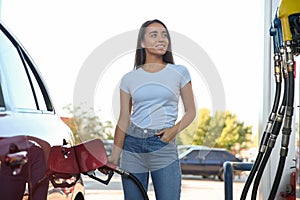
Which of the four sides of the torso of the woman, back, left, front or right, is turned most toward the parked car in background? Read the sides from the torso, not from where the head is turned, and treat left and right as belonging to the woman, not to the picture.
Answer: back

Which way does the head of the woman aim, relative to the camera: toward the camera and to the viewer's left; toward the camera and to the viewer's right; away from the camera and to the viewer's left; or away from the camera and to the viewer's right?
toward the camera and to the viewer's right

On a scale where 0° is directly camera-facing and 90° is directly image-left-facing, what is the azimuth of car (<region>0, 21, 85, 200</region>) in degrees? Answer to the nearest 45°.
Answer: approximately 45°

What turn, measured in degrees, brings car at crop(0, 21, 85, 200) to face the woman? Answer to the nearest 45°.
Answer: approximately 180°

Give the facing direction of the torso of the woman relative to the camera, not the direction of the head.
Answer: toward the camera

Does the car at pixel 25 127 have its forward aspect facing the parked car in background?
no

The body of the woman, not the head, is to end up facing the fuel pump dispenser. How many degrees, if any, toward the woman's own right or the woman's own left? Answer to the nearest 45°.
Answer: approximately 45° to the woman's own left
